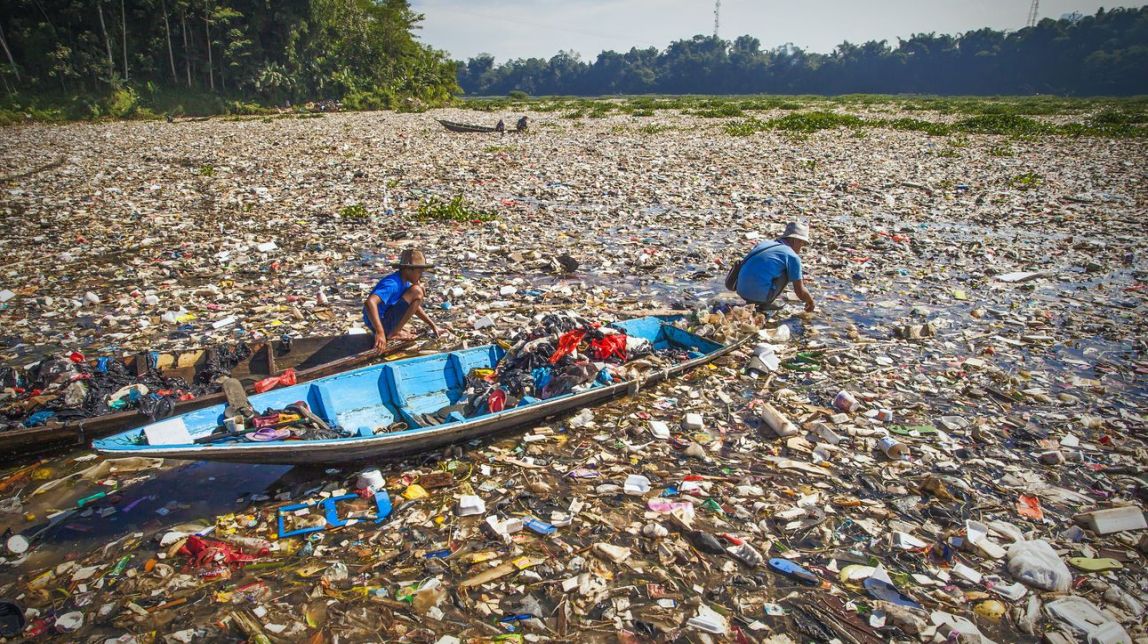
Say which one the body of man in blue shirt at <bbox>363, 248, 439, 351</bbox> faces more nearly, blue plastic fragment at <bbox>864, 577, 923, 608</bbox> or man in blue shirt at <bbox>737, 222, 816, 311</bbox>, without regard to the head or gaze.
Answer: the man in blue shirt

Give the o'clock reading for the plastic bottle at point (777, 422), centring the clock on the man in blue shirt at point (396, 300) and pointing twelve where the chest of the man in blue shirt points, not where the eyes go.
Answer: The plastic bottle is roughly at 1 o'clock from the man in blue shirt.

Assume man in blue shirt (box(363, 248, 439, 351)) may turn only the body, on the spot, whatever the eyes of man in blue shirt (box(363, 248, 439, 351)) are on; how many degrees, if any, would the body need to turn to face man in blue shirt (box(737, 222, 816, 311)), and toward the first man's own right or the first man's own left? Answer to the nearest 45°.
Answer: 0° — they already face them

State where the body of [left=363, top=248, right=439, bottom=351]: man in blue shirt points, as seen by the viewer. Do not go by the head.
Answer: to the viewer's right

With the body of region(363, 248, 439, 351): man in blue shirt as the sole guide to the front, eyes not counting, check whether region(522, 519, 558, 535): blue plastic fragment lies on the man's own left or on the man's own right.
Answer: on the man's own right

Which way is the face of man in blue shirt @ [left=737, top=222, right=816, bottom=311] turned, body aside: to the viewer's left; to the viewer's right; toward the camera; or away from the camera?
to the viewer's right

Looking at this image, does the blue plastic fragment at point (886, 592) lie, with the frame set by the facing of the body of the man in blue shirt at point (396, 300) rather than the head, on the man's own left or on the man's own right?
on the man's own right

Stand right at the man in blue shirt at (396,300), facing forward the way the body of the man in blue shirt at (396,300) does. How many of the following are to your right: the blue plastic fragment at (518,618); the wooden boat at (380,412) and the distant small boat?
2

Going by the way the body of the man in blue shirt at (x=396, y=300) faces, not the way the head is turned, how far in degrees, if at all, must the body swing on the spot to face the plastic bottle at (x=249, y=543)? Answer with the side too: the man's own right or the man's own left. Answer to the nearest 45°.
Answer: approximately 90° to the man's own right

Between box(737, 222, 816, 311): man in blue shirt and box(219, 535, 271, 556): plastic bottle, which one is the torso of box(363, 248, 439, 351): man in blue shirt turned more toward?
the man in blue shirt

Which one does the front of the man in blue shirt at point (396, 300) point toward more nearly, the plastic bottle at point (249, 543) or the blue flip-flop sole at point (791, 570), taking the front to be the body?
the blue flip-flop sole

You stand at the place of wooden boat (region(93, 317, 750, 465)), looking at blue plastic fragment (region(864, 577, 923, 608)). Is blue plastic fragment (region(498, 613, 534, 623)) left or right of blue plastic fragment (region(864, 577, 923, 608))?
right

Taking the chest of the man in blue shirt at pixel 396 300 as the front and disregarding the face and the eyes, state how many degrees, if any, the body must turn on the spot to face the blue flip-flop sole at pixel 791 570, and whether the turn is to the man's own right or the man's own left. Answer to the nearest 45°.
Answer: approximately 45° to the man's own right
